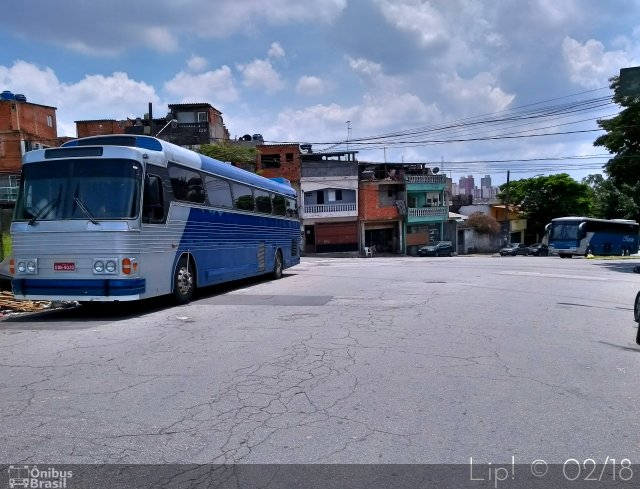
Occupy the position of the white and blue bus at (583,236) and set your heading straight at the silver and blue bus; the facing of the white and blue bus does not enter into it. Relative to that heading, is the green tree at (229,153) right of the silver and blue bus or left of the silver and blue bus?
right

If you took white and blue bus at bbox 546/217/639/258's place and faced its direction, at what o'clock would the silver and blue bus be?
The silver and blue bus is roughly at 11 o'clock from the white and blue bus.

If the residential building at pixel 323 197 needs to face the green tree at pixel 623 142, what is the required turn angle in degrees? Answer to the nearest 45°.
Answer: approximately 45° to its left

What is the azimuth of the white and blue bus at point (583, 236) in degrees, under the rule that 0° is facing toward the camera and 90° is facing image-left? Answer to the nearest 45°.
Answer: approximately 45°

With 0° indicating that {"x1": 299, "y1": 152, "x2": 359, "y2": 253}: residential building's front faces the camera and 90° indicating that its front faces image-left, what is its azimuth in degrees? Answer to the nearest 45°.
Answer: approximately 0°

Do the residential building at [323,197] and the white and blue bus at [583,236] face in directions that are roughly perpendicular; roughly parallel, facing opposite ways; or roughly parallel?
roughly perpendicular

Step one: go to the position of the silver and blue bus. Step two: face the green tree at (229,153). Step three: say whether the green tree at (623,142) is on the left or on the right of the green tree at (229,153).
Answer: right

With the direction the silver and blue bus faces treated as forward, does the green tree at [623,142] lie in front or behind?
behind

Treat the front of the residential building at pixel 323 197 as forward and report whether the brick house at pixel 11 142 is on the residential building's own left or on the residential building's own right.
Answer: on the residential building's own right

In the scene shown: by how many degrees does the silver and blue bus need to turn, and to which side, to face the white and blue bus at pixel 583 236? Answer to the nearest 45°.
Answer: approximately 180°

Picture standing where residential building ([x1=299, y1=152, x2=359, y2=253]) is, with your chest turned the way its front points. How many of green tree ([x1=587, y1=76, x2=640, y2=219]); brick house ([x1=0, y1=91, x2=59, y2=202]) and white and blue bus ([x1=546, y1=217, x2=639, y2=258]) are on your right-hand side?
1

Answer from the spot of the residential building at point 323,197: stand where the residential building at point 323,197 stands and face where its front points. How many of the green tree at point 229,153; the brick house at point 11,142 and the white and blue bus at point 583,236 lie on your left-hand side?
1

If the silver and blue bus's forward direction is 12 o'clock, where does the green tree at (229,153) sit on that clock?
The green tree is roughly at 5 o'clock from the silver and blue bus.

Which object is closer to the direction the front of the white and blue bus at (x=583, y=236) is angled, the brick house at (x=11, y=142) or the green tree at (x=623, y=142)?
the brick house
